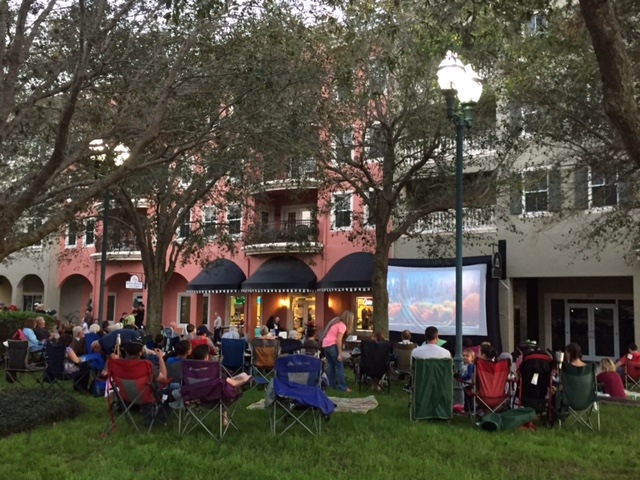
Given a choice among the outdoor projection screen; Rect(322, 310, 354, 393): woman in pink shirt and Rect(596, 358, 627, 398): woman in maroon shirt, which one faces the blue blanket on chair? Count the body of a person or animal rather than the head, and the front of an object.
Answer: the outdoor projection screen

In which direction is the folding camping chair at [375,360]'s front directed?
away from the camera

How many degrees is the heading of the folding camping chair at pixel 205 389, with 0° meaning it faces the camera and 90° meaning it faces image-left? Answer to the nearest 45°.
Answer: approximately 225°

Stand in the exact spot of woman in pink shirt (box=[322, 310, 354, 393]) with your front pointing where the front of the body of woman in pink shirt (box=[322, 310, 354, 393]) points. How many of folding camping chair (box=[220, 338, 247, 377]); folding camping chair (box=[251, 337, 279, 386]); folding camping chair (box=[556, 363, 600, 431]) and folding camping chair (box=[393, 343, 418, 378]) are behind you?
2

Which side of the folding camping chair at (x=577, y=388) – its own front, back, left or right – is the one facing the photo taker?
back

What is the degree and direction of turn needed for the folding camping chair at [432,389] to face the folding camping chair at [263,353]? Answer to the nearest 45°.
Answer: approximately 45° to its left

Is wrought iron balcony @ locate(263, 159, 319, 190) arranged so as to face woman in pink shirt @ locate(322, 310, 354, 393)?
yes

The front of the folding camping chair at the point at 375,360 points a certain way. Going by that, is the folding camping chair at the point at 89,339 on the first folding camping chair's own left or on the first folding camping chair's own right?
on the first folding camping chair's own left

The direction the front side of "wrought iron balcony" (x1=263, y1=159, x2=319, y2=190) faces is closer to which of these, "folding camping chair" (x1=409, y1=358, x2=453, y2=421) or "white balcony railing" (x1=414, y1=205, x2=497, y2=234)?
the folding camping chair

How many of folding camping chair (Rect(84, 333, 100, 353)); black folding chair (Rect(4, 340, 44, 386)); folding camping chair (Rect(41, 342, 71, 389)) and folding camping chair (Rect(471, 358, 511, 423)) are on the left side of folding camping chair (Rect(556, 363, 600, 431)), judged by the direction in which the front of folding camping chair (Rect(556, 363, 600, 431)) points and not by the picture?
4

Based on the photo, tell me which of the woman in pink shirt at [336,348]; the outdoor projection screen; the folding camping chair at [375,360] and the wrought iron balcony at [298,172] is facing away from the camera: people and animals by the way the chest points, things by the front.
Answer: the folding camping chair

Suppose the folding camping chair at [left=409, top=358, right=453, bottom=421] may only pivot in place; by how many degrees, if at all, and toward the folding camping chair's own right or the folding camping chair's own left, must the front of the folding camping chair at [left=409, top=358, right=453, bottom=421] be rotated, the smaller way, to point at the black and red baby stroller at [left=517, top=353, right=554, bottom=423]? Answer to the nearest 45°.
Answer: approximately 90° to the folding camping chair's own right

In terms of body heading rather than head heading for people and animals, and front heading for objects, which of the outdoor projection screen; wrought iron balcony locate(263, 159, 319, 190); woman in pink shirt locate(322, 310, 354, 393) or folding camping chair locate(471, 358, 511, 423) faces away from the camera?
the folding camping chair

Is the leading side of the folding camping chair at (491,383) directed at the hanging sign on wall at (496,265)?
yes

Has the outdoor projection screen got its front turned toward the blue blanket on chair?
yes
